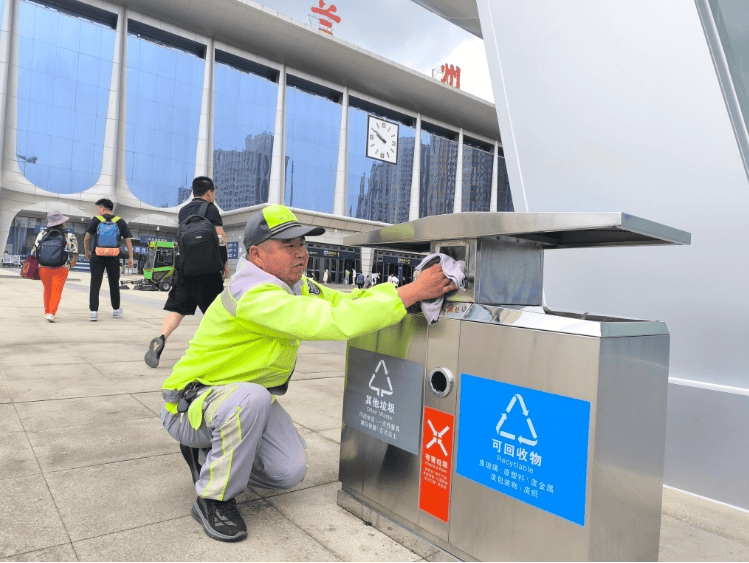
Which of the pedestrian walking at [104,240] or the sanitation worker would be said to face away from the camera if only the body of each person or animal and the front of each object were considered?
the pedestrian walking

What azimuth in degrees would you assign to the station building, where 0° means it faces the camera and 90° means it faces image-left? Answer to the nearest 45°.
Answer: approximately 315°

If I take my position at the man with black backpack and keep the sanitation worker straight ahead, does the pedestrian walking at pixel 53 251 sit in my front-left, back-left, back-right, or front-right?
back-right

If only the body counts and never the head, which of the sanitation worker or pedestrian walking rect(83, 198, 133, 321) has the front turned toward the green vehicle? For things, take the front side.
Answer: the pedestrian walking

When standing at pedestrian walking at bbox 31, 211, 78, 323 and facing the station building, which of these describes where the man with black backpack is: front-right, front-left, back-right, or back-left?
back-right

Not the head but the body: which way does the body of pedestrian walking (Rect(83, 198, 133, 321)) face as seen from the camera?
away from the camera

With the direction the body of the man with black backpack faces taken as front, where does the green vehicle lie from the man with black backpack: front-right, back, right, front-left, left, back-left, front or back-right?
front-left

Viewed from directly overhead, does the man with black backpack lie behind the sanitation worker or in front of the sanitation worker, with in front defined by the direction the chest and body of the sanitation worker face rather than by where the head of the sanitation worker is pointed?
behind

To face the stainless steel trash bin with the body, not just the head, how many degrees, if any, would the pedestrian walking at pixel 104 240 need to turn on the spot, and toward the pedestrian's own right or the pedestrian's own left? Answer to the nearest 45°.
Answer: approximately 180°

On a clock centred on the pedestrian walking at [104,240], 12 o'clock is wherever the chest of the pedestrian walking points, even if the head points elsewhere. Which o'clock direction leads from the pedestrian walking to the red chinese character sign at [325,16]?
The red chinese character sign is roughly at 1 o'clock from the pedestrian walking.

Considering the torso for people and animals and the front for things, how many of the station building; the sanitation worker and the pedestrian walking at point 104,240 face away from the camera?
1

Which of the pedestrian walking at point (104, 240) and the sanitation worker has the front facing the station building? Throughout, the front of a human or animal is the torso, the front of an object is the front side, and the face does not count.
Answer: the pedestrian walking

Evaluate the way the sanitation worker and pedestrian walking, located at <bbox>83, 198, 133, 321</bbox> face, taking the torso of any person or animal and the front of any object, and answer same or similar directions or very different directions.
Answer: very different directions
